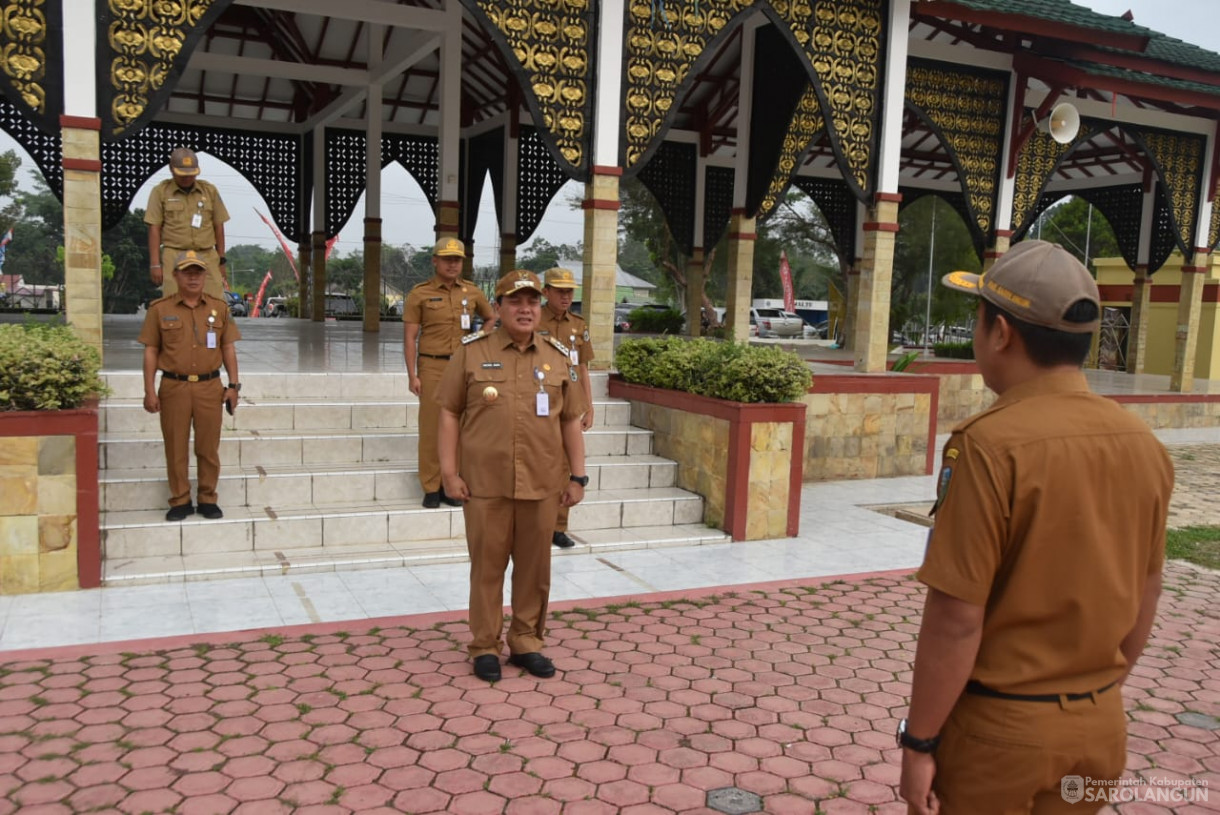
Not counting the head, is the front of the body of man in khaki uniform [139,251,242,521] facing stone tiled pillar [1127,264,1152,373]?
no

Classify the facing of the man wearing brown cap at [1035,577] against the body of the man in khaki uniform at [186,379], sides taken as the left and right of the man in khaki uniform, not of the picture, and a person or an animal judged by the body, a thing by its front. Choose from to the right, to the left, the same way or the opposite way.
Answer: the opposite way

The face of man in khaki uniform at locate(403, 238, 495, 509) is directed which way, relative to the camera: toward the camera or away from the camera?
toward the camera

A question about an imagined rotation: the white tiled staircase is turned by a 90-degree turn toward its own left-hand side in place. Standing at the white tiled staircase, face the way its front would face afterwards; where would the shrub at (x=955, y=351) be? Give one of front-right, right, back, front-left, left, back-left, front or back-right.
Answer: front-left

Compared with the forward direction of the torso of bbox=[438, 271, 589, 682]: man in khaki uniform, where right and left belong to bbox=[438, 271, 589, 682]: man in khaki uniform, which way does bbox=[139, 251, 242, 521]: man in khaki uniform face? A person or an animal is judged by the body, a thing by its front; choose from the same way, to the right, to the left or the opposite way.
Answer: the same way

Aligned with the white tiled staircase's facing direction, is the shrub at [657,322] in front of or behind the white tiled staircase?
behind

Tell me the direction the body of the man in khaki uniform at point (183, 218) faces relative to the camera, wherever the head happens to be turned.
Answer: toward the camera

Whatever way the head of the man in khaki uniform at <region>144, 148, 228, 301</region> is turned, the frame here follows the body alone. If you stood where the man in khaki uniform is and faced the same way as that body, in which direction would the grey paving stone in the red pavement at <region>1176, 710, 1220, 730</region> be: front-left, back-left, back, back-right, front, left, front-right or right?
front-left

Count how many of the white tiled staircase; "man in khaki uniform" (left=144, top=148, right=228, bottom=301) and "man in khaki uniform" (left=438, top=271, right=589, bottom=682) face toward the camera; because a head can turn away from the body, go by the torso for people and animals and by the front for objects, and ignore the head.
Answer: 3

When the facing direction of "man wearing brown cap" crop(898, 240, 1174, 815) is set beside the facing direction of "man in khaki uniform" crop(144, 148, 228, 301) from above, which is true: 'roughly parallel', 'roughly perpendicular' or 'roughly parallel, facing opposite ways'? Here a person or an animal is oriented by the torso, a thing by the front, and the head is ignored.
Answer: roughly parallel, facing opposite ways

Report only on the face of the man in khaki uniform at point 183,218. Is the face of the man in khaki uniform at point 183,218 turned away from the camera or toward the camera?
toward the camera

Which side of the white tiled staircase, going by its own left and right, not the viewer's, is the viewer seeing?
front

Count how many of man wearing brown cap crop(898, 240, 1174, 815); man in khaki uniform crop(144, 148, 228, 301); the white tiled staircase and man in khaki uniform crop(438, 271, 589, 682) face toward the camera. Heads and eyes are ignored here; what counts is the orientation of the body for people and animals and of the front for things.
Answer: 3

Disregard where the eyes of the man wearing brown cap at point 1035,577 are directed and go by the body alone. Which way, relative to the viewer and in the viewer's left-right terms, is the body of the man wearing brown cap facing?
facing away from the viewer and to the left of the viewer

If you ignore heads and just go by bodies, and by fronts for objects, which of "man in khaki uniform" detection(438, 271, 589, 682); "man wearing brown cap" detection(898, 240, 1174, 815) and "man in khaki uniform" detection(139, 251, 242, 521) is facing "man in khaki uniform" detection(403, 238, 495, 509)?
the man wearing brown cap

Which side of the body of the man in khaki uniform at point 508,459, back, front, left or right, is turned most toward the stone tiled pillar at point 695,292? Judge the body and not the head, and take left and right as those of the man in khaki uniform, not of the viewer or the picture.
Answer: back
